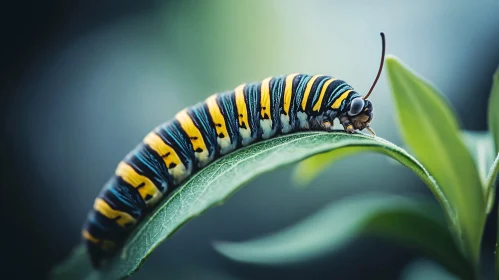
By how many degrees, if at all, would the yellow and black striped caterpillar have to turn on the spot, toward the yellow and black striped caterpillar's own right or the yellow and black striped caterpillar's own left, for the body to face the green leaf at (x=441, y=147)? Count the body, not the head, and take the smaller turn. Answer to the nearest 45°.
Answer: approximately 45° to the yellow and black striped caterpillar's own right

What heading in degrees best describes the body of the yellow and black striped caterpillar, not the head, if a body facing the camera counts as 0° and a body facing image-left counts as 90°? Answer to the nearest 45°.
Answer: approximately 270°

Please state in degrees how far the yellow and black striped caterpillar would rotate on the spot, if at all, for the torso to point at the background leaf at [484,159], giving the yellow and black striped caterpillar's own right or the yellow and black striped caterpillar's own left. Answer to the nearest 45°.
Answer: approximately 45° to the yellow and black striped caterpillar's own right
